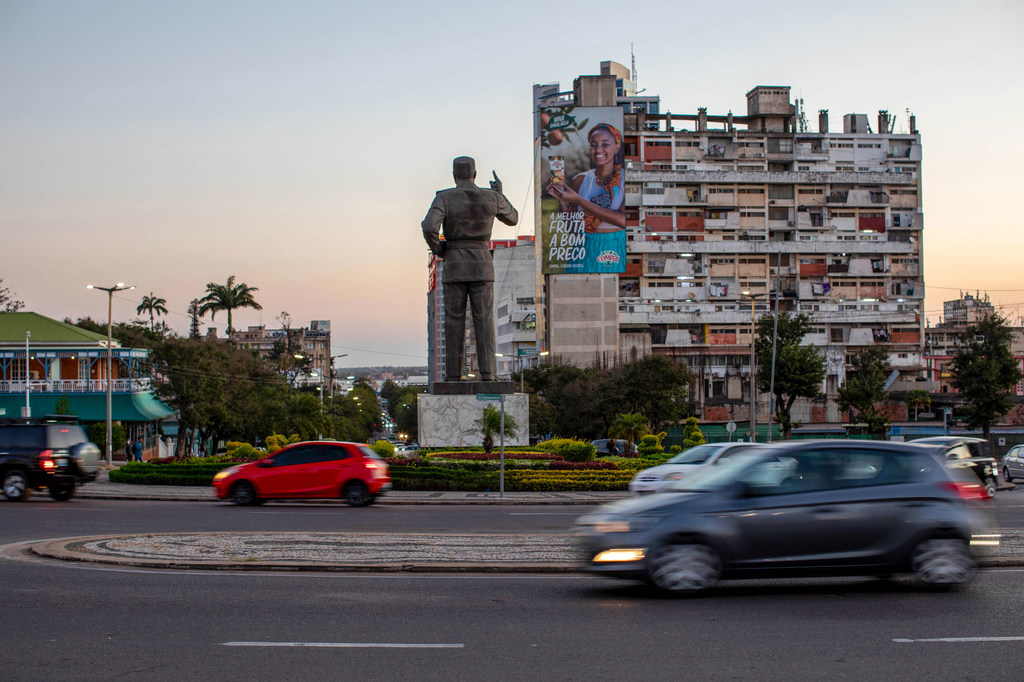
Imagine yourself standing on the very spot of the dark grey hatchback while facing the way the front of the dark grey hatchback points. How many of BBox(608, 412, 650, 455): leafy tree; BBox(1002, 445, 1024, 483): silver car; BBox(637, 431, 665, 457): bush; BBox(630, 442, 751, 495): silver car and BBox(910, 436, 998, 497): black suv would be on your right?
5

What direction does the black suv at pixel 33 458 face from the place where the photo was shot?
facing away from the viewer and to the left of the viewer

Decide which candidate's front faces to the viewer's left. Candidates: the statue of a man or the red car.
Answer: the red car

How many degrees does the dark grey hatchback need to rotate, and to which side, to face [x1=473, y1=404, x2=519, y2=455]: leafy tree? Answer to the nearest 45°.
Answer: approximately 90° to its right

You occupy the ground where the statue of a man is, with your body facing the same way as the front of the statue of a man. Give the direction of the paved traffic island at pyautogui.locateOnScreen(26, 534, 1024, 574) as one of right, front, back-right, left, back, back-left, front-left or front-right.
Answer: back

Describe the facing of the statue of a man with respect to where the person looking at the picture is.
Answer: facing away from the viewer

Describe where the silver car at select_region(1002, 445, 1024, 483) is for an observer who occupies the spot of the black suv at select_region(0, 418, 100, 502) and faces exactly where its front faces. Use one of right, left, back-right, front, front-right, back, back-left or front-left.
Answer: back-right

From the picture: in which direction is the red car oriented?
to the viewer's left

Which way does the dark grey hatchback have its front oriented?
to the viewer's left
